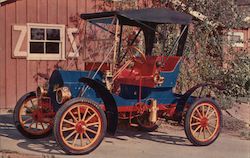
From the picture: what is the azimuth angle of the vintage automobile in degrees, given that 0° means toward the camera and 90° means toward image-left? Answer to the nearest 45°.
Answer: approximately 45°
